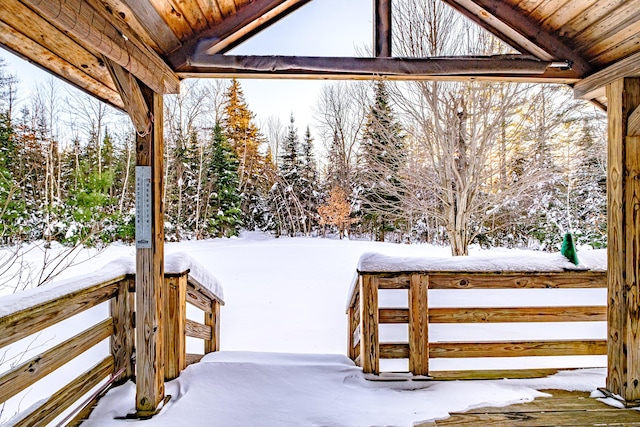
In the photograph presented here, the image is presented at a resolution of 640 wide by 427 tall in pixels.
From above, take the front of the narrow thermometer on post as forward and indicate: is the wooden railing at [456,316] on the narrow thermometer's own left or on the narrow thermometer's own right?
on the narrow thermometer's own left

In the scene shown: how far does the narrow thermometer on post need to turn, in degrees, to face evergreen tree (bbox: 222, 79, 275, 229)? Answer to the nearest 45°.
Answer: approximately 180°

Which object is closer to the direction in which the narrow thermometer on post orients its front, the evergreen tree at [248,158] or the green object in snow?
the green object in snow

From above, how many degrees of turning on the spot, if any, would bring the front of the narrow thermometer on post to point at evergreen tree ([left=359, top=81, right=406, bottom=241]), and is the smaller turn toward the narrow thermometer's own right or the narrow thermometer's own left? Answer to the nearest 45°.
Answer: approximately 135° to the narrow thermometer's own left

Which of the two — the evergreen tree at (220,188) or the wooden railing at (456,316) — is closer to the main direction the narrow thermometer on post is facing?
the wooden railing

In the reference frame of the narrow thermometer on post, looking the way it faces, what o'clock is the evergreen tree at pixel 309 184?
The evergreen tree is roughly at 7 o'clock from the narrow thermometer on post.

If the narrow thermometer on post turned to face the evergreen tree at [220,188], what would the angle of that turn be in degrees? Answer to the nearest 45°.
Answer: approximately 180°

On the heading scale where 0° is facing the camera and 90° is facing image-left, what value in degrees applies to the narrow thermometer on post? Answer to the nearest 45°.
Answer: approximately 0°
